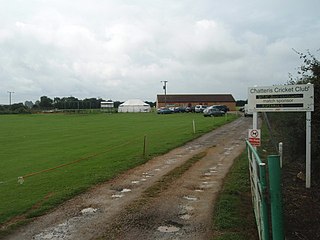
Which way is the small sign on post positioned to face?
toward the camera
